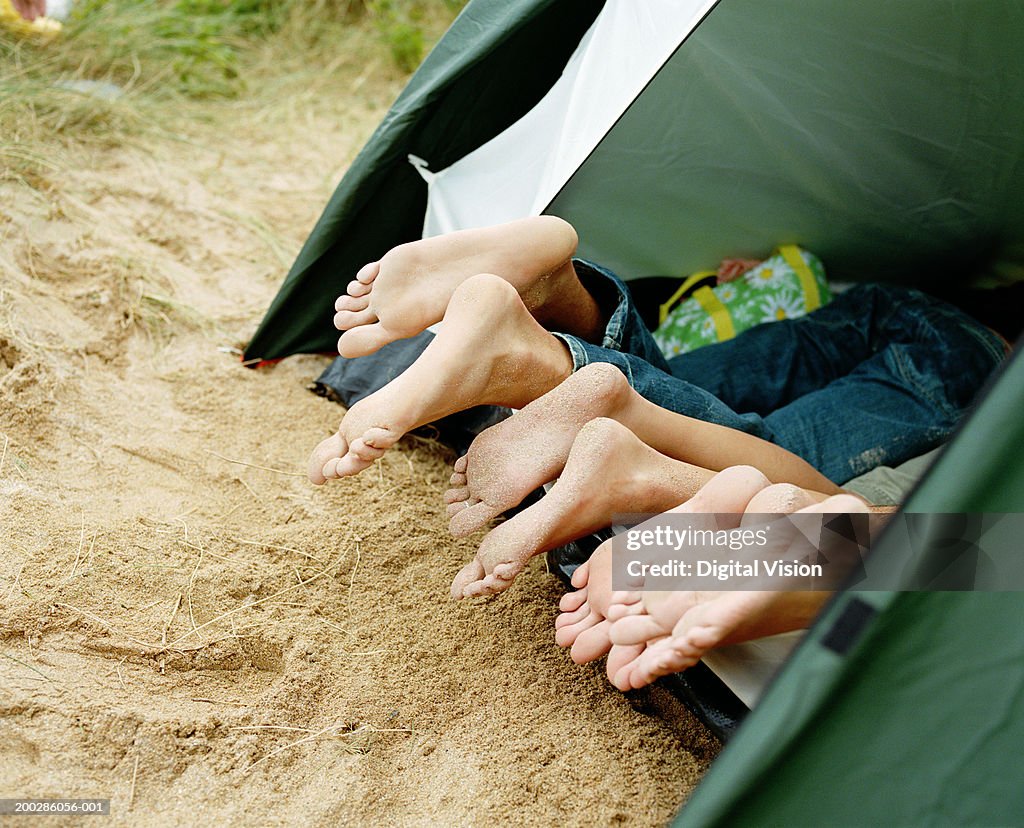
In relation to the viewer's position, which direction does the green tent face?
facing the viewer and to the left of the viewer
